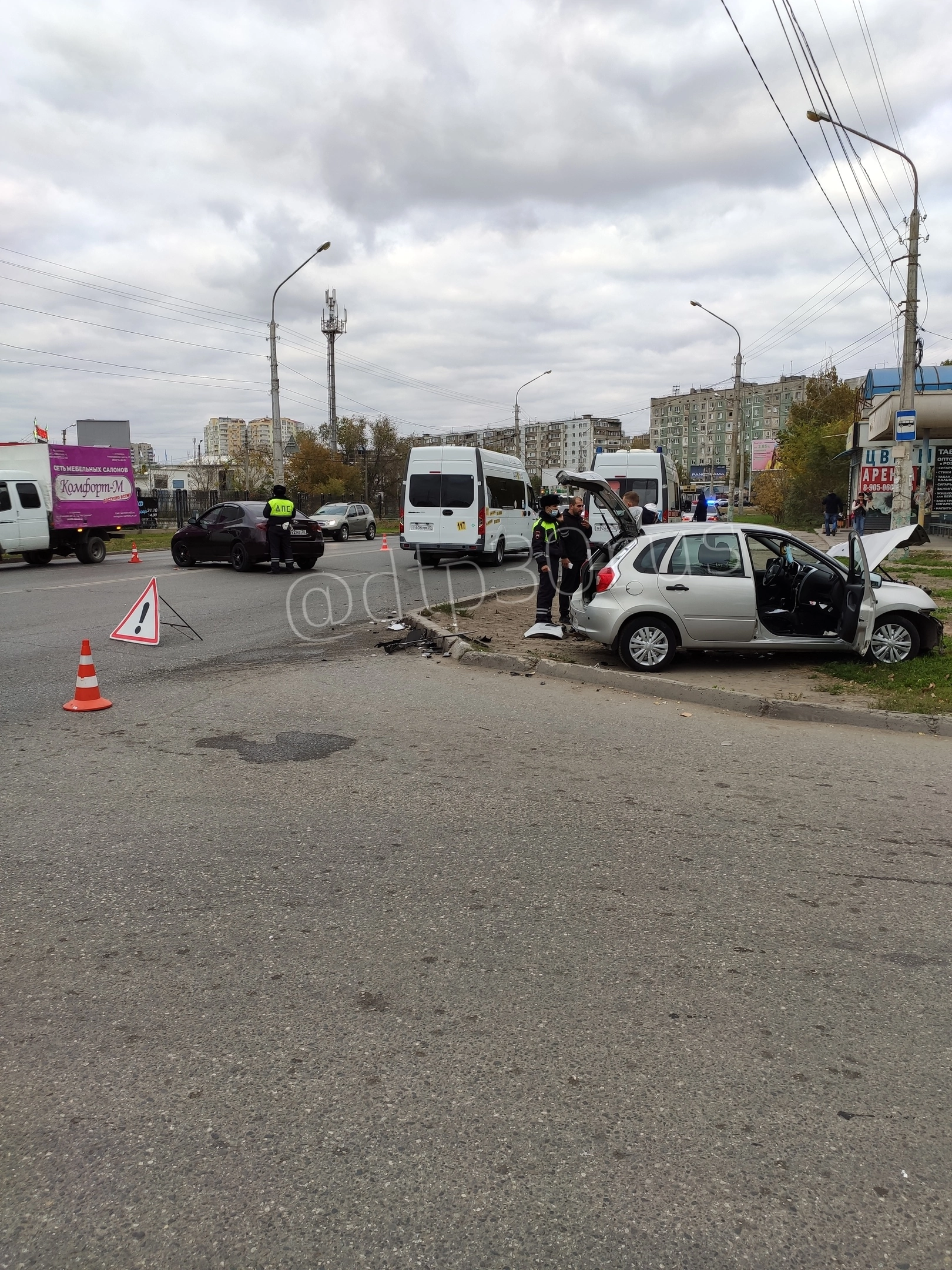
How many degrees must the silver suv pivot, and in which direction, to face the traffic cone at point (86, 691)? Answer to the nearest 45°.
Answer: approximately 45° to its left

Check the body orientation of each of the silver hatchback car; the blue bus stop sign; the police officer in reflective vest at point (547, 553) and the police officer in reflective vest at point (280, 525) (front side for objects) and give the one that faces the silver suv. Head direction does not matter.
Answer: the police officer in reflective vest at point (280, 525)

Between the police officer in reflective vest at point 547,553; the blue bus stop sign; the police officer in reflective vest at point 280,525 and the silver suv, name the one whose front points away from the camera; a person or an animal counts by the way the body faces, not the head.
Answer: the police officer in reflective vest at point 280,525

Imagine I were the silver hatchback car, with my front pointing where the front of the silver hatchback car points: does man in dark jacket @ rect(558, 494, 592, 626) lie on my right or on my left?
on my left

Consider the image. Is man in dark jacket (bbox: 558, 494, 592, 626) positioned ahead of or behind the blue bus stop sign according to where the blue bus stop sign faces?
ahead

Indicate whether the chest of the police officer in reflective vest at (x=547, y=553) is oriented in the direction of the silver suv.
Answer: no

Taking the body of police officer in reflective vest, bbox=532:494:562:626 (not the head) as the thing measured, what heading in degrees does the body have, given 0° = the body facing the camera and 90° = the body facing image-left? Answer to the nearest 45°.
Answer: approximately 315°

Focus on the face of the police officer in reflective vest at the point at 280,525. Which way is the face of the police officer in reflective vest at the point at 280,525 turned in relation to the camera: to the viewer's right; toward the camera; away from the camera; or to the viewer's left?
away from the camera

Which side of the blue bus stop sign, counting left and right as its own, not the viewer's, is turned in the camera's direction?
front

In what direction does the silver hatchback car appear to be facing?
to the viewer's right

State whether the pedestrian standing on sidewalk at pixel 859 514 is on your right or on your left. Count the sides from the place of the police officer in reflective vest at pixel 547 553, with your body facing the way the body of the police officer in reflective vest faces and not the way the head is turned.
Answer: on your left

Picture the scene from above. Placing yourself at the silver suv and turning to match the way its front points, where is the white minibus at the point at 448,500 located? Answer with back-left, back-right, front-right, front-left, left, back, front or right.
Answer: front-left

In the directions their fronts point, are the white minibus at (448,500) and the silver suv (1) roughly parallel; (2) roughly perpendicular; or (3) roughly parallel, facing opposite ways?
roughly parallel, facing opposite ways

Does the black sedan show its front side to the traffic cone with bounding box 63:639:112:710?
no

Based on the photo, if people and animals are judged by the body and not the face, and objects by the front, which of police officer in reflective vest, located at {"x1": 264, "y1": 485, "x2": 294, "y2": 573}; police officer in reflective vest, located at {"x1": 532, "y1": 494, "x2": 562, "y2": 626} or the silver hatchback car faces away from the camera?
police officer in reflective vest, located at {"x1": 264, "y1": 485, "x2": 294, "y2": 573}

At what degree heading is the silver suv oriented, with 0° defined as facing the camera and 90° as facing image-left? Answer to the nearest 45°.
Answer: approximately 45°

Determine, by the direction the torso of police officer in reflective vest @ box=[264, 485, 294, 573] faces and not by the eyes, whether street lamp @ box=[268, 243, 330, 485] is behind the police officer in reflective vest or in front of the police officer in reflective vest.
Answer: in front
